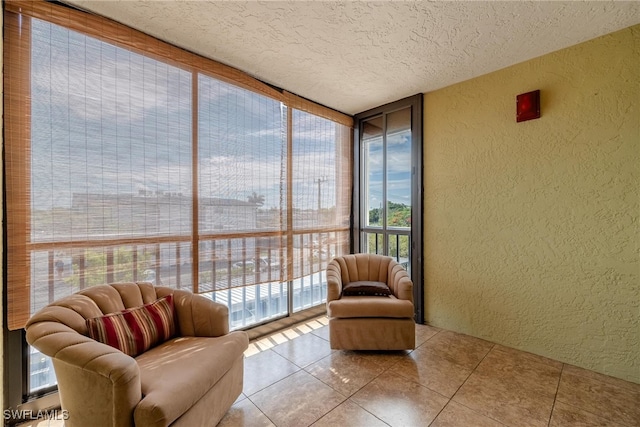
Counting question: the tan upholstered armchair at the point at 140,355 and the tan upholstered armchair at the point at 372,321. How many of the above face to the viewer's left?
0

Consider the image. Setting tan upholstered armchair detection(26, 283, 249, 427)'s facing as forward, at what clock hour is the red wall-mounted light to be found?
The red wall-mounted light is roughly at 11 o'clock from the tan upholstered armchair.

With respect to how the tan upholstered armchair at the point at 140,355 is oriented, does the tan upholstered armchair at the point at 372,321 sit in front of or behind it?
in front

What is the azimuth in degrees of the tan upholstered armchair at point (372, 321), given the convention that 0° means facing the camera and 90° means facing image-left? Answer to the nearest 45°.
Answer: approximately 0°

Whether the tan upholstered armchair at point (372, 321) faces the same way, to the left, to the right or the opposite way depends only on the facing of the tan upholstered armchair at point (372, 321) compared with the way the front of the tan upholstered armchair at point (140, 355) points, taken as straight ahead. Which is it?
to the right

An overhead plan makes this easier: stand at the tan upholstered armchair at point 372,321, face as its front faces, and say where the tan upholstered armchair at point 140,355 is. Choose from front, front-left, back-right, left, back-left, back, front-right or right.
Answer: front-right

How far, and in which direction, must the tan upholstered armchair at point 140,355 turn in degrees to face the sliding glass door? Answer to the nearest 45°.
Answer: approximately 45° to its left

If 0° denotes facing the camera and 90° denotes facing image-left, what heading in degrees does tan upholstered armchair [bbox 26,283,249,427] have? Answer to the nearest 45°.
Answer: approximately 315°
